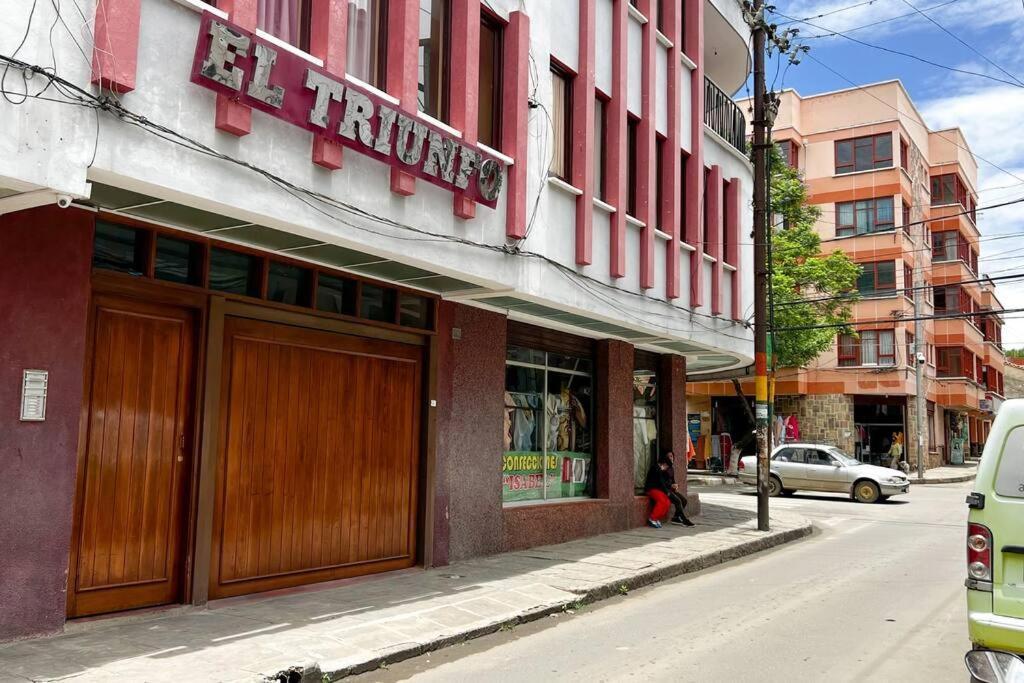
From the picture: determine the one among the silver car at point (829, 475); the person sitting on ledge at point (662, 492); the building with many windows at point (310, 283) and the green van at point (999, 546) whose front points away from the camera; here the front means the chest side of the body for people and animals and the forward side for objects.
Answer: the green van

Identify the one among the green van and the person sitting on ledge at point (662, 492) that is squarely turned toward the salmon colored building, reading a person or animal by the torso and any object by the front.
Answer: the green van

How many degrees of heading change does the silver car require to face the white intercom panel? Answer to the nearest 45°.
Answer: approximately 90° to its right

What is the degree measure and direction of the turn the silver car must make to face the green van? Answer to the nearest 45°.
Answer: approximately 90° to its right

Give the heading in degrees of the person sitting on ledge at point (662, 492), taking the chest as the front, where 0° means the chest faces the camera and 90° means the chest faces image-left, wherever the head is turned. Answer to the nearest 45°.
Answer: approximately 315°

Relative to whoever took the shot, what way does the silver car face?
facing to the right of the viewer

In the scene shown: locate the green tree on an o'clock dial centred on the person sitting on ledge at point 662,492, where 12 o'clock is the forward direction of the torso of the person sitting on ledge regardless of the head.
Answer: The green tree is roughly at 8 o'clock from the person sitting on ledge.

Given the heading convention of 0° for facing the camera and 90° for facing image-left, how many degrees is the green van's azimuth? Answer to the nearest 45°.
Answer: approximately 180°

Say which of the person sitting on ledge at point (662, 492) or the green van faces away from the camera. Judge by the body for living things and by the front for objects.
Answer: the green van
